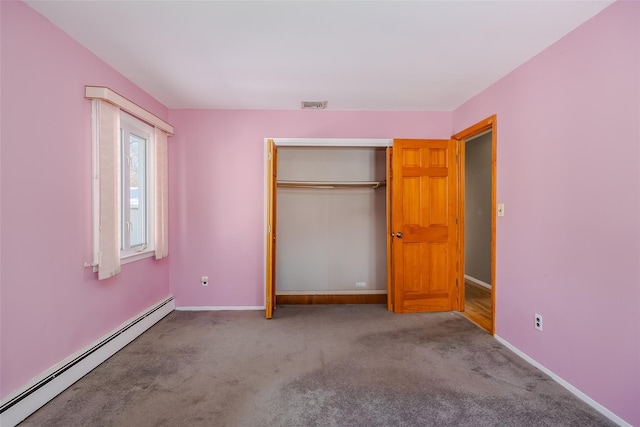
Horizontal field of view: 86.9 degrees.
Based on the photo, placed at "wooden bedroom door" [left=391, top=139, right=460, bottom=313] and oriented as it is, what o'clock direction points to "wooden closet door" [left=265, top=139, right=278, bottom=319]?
"wooden closet door" [left=265, top=139, right=278, bottom=319] is roughly at 2 o'clock from "wooden bedroom door" [left=391, top=139, right=460, bottom=313].

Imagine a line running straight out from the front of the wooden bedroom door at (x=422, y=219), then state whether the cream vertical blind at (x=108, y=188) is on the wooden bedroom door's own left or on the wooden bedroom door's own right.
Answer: on the wooden bedroom door's own right

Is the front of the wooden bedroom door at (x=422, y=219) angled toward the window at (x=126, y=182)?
no

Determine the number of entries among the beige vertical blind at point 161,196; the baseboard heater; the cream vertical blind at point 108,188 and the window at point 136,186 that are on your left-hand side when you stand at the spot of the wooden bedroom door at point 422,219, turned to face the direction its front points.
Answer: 0

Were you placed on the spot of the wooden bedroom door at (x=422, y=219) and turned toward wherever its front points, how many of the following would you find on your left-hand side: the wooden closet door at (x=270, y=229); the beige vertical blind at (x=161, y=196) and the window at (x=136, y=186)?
0

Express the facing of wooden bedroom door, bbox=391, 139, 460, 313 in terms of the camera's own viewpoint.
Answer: facing the viewer

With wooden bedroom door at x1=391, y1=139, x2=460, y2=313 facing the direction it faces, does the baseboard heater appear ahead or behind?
ahead

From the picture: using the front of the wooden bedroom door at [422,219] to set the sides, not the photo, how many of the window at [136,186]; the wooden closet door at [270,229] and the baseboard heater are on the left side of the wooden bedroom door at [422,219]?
0

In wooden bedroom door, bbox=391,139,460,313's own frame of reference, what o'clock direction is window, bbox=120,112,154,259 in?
The window is roughly at 2 o'clock from the wooden bedroom door.

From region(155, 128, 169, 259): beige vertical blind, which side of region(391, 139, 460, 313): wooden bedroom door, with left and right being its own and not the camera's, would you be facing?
right

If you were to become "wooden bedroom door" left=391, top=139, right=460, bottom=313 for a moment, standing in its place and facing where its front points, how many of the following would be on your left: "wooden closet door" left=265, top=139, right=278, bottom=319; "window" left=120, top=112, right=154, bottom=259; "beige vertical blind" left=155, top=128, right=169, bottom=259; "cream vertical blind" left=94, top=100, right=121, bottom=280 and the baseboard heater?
0
